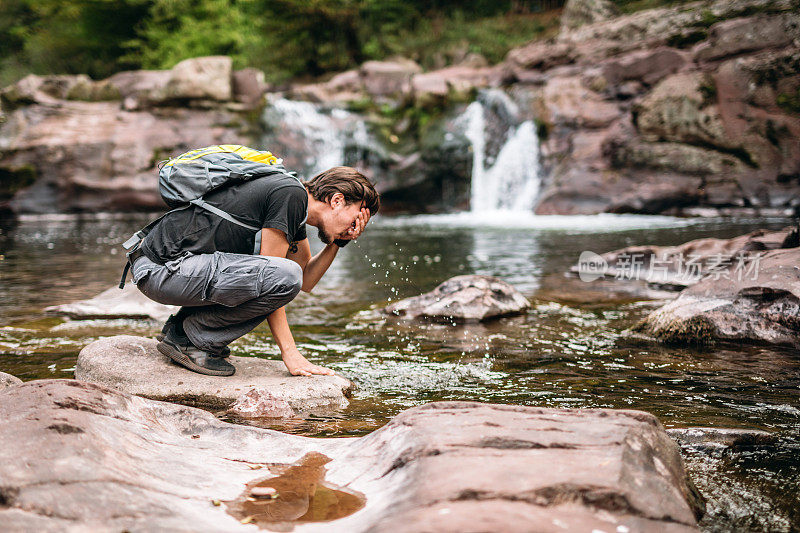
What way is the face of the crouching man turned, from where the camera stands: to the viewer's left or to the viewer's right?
to the viewer's right

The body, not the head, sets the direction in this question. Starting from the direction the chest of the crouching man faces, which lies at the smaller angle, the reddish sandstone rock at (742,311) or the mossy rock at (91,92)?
the reddish sandstone rock

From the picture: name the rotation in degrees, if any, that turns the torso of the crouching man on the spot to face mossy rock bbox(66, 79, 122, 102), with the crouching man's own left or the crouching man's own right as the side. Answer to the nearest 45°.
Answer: approximately 90° to the crouching man's own left

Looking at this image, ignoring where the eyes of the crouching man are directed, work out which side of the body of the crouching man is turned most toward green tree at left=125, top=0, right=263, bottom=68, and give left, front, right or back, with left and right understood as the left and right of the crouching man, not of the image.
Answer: left

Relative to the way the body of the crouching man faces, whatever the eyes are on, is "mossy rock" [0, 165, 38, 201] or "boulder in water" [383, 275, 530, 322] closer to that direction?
the boulder in water

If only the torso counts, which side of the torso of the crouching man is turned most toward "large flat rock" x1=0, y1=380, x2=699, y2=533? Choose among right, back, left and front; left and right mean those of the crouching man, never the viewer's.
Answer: right

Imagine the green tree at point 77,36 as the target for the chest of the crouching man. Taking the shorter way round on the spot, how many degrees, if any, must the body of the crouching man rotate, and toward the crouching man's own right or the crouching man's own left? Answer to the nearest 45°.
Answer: approximately 90° to the crouching man's own left

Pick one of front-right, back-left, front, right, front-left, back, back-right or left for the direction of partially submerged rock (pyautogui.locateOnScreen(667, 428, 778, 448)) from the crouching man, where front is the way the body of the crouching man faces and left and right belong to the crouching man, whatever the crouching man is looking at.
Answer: front-right

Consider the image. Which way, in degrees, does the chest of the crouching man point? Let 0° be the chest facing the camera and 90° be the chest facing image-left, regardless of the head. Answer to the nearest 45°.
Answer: approximately 270°
